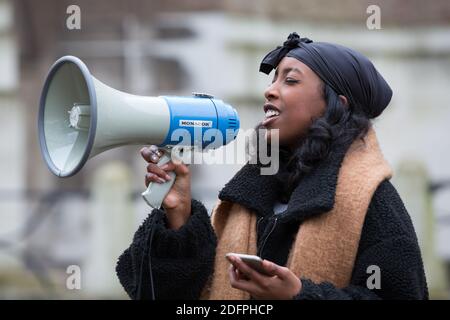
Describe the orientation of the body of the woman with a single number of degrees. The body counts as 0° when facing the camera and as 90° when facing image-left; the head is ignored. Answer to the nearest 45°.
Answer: approximately 45°
